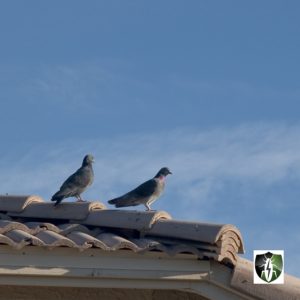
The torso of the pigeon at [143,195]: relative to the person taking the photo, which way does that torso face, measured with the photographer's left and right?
facing to the right of the viewer
